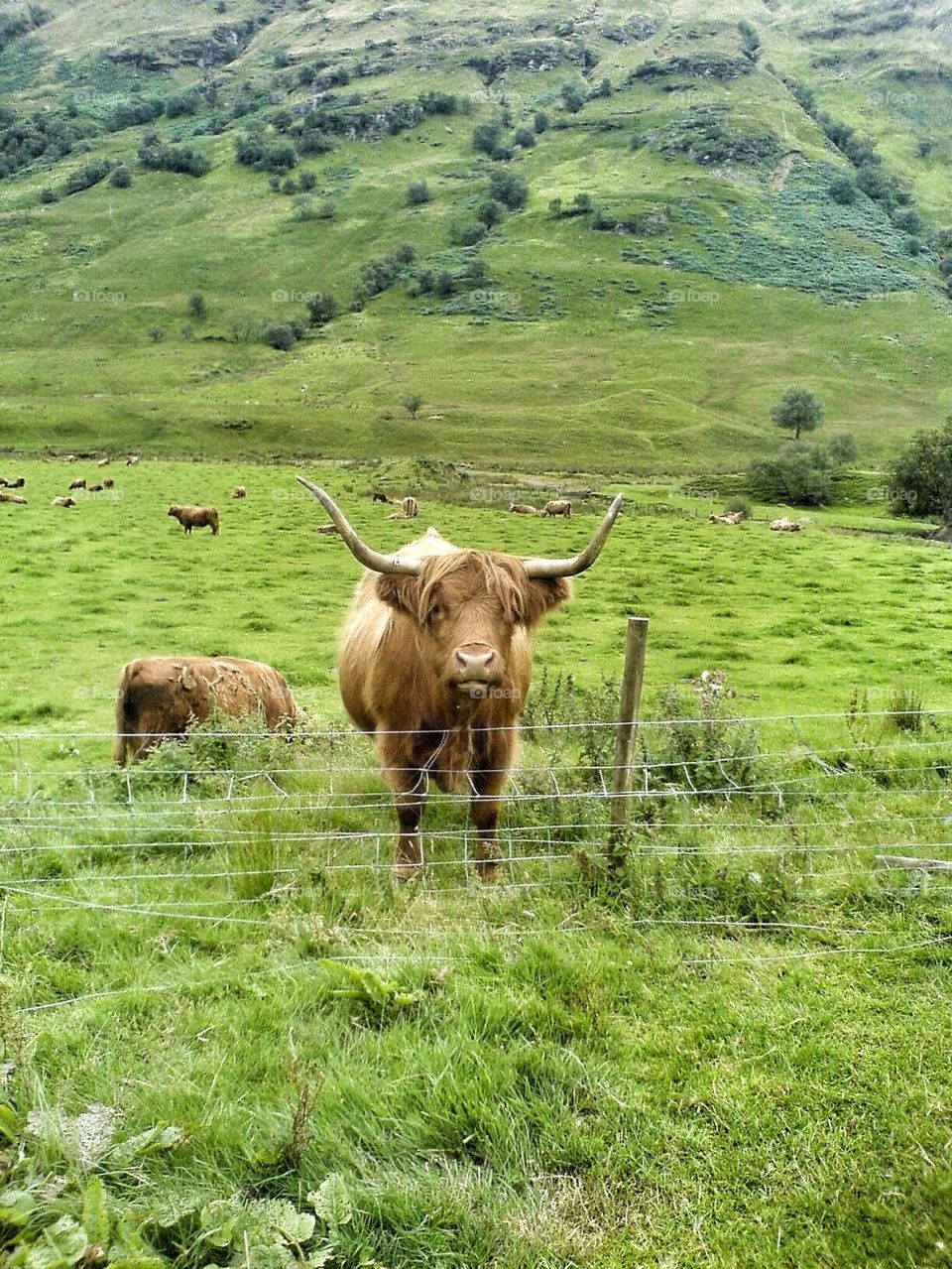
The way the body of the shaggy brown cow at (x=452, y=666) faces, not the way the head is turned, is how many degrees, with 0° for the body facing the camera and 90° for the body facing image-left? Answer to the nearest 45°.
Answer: approximately 0°

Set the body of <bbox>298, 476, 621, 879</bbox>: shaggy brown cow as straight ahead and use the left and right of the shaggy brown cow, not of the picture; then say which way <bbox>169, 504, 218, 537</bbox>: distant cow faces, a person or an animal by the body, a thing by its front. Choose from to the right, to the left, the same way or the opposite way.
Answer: to the right

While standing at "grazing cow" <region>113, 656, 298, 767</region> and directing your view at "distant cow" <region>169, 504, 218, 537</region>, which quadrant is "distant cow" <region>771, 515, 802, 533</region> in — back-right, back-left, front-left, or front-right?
front-right

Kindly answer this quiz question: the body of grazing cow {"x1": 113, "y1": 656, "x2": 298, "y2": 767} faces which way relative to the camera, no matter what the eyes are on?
to the viewer's right

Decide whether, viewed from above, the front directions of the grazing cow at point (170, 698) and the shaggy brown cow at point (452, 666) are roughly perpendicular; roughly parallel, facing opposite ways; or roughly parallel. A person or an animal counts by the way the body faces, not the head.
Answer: roughly perpendicular

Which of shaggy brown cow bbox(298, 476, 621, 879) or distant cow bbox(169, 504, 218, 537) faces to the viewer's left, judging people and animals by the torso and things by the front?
the distant cow

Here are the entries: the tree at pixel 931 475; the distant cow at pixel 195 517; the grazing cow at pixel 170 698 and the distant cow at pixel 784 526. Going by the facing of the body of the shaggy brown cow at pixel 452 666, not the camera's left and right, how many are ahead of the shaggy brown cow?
0

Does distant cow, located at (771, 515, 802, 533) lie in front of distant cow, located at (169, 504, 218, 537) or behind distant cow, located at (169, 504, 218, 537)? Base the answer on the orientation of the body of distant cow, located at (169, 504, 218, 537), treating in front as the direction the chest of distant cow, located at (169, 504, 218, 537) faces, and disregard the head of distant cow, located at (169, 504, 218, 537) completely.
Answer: behind

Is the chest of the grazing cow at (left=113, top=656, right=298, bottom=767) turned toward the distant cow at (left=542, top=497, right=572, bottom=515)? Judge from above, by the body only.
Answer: no

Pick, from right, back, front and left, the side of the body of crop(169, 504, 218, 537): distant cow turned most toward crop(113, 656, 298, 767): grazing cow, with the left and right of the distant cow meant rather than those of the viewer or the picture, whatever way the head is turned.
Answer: left

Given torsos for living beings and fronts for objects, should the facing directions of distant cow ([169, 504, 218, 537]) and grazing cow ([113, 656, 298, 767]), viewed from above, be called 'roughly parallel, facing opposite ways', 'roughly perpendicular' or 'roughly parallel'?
roughly parallel, facing opposite ways

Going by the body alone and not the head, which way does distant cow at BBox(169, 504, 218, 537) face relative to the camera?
to the viewer's left
